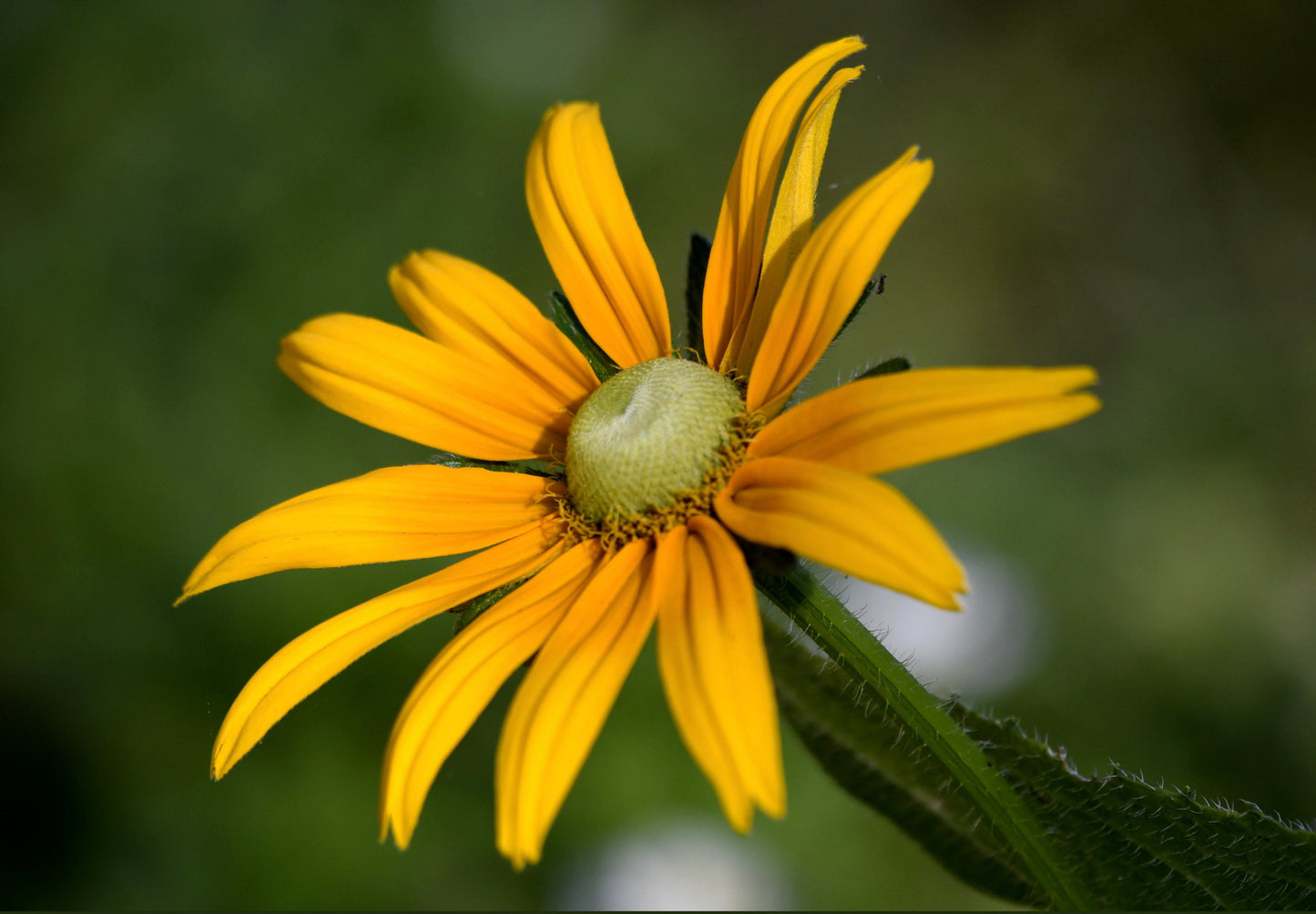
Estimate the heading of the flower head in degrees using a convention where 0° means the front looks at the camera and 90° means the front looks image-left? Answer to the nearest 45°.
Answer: approximately 45°
